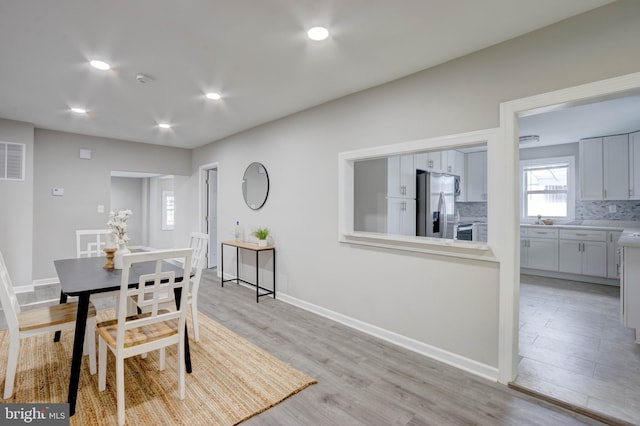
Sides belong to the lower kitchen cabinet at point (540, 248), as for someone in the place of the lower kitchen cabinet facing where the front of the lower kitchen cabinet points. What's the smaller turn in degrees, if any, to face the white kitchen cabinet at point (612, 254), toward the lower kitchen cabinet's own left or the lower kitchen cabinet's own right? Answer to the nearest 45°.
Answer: approximately 90° to the lower kitchen cabinet's own left

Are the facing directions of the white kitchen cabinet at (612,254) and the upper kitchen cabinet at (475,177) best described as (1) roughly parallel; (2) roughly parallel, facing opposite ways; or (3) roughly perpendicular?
roughly parallel

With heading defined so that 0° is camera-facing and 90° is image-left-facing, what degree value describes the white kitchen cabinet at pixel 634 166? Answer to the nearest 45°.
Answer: approximately 0°

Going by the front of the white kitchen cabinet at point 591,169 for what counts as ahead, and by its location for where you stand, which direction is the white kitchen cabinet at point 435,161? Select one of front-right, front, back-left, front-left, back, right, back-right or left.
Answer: front-right

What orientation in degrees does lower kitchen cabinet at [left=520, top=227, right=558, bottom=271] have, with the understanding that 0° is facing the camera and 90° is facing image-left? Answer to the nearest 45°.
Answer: approximately 0°

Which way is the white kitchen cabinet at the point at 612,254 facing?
toward the camera

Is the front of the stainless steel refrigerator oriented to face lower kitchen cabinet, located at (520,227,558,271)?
no

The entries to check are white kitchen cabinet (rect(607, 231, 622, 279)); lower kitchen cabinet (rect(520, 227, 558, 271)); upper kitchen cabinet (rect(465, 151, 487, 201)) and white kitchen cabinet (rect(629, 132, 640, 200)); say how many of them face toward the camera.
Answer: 4

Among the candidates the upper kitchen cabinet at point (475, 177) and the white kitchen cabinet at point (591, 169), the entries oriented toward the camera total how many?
2

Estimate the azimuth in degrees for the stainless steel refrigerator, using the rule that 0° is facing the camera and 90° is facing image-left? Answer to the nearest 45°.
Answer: approximately 315°

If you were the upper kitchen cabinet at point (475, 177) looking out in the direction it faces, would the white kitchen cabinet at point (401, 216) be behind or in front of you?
in front

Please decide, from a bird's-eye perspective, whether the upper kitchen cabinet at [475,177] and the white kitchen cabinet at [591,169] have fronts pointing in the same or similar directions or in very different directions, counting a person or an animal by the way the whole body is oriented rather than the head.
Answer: same or similar directions

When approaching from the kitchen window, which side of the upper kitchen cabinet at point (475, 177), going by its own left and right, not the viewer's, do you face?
left

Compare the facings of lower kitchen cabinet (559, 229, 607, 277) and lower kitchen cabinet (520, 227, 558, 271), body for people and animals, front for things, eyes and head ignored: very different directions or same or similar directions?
same or similar directions

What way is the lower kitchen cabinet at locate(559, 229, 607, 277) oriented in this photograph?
toward the camera
